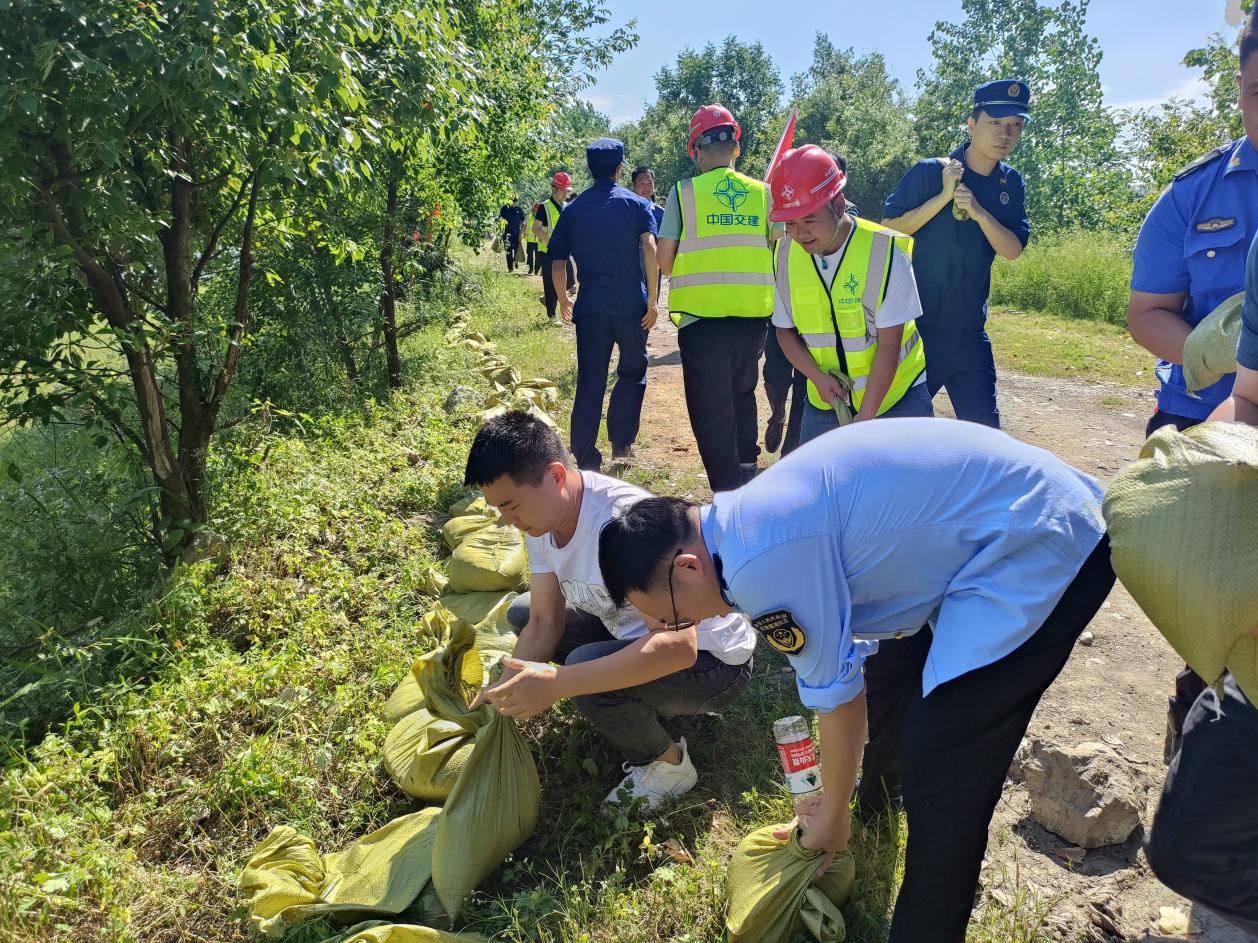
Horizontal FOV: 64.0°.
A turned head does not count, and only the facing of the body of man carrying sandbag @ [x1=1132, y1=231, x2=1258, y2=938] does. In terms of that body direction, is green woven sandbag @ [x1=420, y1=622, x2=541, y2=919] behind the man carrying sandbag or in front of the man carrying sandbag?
in front

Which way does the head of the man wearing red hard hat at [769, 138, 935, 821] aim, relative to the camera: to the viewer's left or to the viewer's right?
to the viewer's left

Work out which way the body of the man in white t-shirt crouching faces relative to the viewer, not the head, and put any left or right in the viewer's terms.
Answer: facing the viewer and to the left of the viewer

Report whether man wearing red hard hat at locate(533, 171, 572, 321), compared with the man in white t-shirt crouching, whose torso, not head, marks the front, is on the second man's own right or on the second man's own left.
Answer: on the second man's own right

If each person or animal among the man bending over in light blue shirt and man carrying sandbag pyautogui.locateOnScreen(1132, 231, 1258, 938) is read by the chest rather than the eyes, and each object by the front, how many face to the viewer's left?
2

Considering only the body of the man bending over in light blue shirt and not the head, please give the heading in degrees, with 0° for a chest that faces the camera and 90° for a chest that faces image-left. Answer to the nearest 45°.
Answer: approximately 90°

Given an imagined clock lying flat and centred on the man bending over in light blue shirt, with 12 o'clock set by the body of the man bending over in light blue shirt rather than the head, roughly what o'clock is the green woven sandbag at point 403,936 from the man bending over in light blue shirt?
The green woven sandbag is roughly at 12 o'clock from the man bending over in light blue shirt.

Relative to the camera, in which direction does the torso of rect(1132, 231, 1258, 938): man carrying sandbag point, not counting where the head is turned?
to the viewer's left

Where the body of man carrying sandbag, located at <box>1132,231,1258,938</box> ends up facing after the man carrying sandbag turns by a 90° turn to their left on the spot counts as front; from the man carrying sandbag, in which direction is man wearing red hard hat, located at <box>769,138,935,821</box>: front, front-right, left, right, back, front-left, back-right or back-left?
back-right

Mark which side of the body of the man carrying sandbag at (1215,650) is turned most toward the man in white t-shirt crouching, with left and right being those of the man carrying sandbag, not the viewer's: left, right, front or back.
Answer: front

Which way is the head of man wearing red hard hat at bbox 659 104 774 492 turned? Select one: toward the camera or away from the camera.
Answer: away from the camera

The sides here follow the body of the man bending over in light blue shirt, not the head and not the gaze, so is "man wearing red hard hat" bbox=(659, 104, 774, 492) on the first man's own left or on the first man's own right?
on the first man's own right
